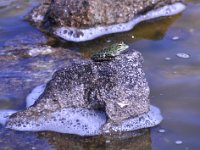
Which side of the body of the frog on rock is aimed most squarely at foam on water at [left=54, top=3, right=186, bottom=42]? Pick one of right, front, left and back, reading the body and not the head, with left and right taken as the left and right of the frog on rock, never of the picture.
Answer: left

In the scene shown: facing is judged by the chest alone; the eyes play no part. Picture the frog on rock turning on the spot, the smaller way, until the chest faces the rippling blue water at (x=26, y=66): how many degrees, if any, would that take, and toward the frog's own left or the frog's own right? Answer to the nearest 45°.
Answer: approximately 135° to the frog's own left

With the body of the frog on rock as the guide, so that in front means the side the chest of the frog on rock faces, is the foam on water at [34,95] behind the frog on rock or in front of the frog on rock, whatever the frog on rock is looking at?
behind

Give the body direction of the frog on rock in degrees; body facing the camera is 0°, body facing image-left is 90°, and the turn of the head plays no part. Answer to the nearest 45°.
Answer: approximately 270°

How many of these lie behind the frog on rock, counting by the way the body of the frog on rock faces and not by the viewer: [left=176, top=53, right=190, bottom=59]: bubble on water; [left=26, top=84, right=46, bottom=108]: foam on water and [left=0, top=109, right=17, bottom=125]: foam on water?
2

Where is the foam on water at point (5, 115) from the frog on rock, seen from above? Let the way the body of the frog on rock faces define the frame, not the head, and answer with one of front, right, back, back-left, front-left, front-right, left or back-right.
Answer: back
